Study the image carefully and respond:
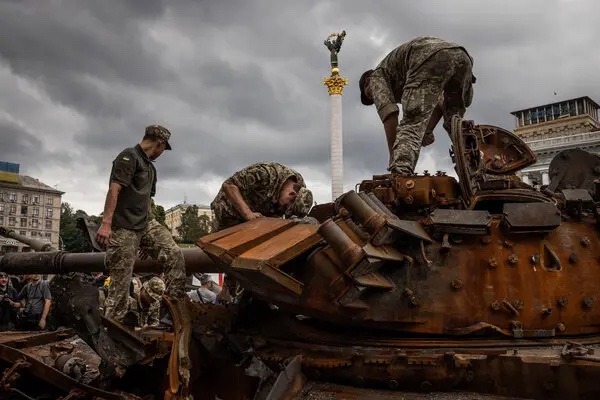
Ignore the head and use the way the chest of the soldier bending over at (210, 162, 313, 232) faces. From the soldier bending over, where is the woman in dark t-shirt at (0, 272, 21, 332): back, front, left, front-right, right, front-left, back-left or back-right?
back-left

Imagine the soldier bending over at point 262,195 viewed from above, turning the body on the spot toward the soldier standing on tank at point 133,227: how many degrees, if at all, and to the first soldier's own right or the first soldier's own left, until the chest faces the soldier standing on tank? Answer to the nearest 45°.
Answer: approximately 180°

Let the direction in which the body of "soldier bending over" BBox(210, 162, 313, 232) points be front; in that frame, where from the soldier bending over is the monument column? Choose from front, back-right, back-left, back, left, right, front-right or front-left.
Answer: left

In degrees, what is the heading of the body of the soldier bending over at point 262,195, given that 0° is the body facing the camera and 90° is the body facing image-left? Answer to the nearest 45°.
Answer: approximately 270°

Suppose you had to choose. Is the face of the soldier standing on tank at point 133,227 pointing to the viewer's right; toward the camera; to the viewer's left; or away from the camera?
to the viewer's right

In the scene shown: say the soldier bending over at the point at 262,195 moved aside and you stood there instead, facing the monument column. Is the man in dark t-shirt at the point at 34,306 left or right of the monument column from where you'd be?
left

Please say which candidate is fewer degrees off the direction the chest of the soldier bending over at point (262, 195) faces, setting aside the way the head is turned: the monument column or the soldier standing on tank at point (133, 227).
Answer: the monument column

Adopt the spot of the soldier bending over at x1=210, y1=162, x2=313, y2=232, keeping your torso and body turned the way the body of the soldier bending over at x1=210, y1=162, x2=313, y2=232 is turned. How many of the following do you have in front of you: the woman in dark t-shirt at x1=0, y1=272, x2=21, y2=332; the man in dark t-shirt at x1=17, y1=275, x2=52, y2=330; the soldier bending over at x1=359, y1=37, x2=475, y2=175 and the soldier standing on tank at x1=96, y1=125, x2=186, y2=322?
1

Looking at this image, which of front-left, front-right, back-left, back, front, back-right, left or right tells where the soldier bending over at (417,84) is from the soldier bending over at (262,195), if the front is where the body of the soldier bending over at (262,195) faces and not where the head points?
front

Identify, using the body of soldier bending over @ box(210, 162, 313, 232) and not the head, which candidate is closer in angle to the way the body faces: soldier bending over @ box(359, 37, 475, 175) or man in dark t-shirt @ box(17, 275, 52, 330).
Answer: the soldier bending over

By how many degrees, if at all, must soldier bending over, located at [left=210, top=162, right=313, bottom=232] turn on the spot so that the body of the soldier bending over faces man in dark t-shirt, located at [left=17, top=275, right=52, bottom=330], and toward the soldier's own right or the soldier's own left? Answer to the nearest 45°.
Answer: approximately 135° to the soldier's own left
